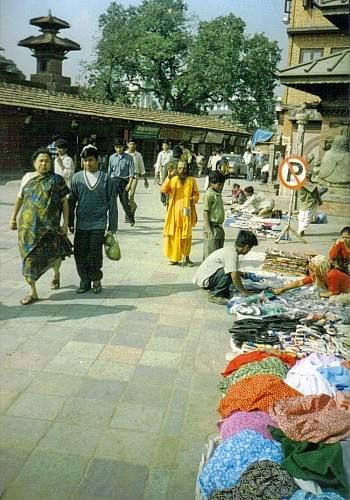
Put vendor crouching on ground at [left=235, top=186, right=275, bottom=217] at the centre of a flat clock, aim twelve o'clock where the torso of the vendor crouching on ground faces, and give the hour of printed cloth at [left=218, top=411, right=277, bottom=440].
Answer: The printed cloth is roughly at 9 o'clock from the vendor crouching on ground.

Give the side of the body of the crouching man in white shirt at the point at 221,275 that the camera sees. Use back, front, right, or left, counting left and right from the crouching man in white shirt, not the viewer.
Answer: right

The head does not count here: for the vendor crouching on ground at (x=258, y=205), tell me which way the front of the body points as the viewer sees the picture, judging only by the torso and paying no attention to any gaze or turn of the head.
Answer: to the viewer's left

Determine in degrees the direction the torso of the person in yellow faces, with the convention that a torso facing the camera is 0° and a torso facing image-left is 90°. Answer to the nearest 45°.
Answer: approximately 0°

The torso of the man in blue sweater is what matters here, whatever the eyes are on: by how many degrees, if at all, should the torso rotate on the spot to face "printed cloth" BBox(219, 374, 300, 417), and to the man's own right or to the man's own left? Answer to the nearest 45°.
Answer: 0° — they already face it

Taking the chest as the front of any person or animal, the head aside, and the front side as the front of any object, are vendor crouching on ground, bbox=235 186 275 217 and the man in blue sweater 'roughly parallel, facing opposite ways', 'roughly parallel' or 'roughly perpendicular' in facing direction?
roughly perpendicular
